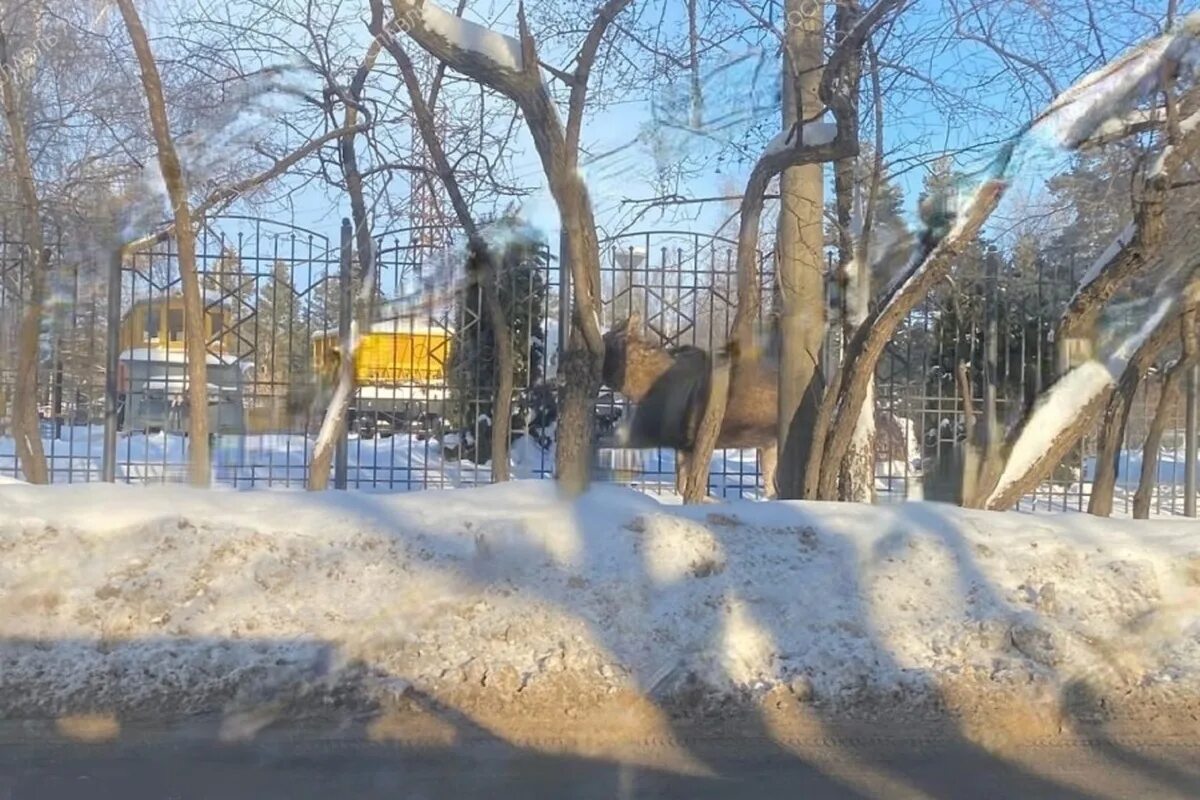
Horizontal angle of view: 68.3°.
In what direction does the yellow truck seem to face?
to the viewer's left

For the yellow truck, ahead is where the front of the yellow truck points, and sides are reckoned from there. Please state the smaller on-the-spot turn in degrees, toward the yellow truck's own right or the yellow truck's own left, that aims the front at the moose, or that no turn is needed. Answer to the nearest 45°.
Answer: approximately 135° to the yellow truck's own left

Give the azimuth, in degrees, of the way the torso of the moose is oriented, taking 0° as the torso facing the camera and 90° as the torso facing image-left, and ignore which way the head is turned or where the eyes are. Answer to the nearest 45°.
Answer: approximately 90°

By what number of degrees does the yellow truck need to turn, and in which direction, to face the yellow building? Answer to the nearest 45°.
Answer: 0° — it already faces it

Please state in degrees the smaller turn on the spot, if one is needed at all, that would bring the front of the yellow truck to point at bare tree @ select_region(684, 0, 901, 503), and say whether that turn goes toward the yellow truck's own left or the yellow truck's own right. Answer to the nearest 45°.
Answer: approximately 135° to the yellow truck's own left

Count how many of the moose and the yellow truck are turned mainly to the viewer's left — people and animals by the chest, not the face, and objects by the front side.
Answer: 2

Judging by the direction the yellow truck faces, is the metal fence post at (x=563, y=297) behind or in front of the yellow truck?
behind

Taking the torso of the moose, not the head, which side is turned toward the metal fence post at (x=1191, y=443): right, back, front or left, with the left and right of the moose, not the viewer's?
back
